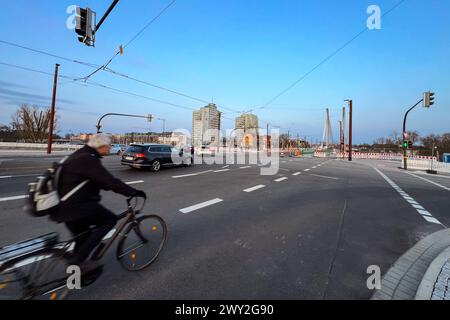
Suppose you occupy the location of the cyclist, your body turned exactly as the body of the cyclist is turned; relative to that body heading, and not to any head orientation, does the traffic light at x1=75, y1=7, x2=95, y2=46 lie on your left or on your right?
on your left

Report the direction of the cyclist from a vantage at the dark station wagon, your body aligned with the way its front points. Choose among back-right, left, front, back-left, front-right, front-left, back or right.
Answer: back-right

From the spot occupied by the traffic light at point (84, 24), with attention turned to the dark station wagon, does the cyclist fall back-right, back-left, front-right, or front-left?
back-right

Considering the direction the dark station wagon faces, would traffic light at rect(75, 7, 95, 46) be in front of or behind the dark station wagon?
behind

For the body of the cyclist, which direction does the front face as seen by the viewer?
to the viewer's right

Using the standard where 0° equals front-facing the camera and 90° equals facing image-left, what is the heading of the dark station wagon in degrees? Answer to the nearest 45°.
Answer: approximately 225°

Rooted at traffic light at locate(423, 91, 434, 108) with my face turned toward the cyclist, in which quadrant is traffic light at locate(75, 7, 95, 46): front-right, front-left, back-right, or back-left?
front-right

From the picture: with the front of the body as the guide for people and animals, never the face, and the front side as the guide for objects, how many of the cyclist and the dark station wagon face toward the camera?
0

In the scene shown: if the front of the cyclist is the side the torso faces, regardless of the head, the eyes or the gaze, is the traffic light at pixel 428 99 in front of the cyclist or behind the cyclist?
in front
